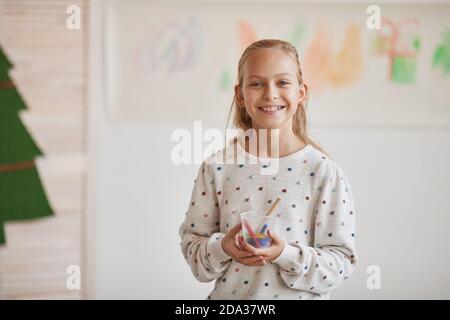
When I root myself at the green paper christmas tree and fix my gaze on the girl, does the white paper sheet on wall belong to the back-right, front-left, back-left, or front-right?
front-left

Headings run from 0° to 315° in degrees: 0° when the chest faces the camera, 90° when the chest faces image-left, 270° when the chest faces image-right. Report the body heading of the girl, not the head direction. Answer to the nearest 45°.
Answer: approximately 0°

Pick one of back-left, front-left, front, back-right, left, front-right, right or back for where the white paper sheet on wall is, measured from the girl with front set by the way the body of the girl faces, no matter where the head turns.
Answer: back

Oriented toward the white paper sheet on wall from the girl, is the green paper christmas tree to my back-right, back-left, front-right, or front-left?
front-left

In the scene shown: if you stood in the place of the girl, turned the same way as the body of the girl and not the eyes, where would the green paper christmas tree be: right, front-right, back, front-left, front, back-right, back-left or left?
back-right

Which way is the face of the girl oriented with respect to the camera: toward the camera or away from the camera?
toward the camera
